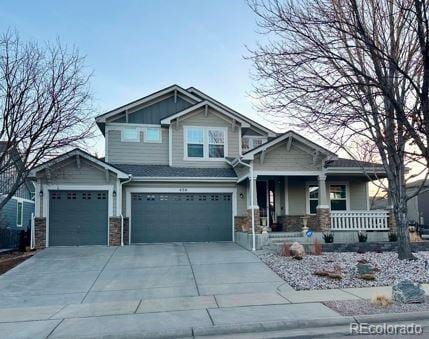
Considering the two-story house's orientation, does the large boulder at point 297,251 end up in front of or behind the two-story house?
in front

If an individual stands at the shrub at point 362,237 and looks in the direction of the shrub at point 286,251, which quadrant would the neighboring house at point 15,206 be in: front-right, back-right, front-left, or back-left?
front-right

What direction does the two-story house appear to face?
toward the camera

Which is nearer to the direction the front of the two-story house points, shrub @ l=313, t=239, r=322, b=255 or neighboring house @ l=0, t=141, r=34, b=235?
the shrub

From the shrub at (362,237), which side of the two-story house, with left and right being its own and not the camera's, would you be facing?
left

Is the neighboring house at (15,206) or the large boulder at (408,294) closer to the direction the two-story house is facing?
the large boulder

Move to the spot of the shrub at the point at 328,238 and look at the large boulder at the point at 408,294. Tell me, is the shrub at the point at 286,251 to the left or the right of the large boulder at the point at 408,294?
right

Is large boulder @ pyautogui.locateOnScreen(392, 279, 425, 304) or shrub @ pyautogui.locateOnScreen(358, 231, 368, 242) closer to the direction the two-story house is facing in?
the large boulder

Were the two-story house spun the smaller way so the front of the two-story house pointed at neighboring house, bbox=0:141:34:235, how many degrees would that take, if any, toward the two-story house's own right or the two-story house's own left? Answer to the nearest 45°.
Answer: approximately 135° to the two-story house's own right

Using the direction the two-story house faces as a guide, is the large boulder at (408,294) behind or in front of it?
in front
